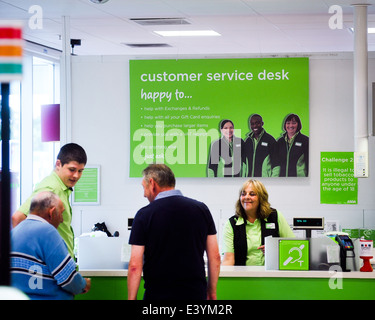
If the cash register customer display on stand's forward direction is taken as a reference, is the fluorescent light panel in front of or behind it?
behind

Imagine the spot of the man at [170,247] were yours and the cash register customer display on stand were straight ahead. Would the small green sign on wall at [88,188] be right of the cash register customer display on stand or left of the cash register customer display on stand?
left

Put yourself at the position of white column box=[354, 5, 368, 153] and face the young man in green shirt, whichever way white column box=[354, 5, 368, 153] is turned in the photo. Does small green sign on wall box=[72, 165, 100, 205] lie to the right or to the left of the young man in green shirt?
right

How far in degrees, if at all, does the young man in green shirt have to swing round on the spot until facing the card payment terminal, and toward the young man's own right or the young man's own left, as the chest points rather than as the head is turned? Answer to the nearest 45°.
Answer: approximately 45° to the young man's own left

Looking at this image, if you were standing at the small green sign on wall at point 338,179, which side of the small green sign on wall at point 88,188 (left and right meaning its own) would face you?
left

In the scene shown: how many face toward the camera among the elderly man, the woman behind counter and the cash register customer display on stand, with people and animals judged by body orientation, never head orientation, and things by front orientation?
2

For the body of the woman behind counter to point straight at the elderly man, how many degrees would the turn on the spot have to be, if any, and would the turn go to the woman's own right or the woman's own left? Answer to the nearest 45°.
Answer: approximately 45° to the woman's own right

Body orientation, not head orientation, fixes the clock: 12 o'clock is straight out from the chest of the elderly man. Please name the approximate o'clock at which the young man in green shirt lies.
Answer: The young man in green shirt is roughly at 11 o'clock from the elderly man.

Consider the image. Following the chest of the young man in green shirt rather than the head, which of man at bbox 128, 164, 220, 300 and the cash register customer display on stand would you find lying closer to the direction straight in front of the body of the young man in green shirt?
the man
